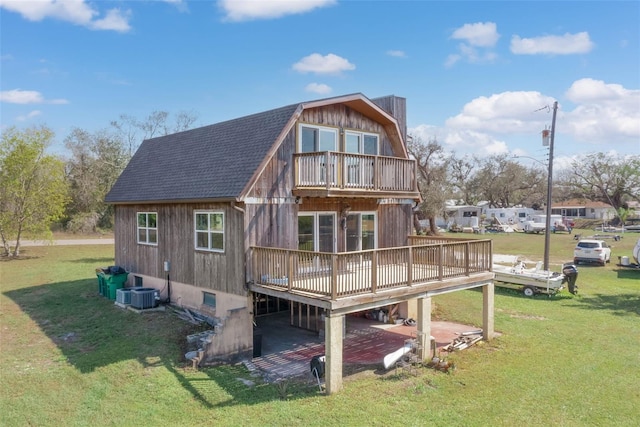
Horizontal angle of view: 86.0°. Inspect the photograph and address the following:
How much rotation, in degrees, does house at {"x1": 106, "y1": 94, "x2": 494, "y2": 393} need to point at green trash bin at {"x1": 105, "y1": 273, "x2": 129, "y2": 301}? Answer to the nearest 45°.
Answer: approximately 180°

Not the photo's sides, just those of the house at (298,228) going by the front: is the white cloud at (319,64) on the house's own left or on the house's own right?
on the house's own left

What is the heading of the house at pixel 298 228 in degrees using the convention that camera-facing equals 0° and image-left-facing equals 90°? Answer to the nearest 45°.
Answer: approximately 315°

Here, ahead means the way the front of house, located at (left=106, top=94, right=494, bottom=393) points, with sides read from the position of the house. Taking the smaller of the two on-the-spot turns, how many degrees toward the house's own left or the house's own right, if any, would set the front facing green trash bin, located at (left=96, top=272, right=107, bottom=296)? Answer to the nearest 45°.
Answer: approximately 180°

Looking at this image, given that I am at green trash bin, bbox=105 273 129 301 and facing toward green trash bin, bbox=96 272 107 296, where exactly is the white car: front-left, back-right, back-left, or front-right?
back-right

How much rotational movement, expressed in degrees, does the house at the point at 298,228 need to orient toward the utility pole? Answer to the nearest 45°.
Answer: approximately 90° to its left

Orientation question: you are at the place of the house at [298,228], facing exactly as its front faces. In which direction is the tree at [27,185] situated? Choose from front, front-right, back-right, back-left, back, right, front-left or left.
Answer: back

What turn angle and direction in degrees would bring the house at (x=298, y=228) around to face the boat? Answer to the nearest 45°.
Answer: approximately 90° to its left

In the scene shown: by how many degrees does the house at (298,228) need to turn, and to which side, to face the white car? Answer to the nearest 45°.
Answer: approximately 90° to its left
